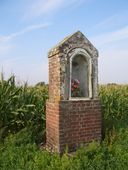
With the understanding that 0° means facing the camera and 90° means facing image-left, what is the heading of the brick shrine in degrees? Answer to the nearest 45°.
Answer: approximately 315°
